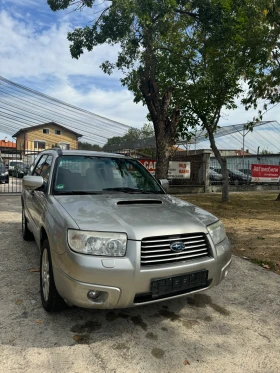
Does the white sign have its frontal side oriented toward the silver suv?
yes

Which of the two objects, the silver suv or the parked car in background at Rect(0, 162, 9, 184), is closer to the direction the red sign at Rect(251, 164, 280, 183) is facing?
the silver suv

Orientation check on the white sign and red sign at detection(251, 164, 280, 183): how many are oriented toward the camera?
2

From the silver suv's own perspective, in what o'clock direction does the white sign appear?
The white sign is roughly at 8 o'clock from the silver suv.

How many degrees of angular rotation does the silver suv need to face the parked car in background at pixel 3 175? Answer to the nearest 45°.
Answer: approximately 180°

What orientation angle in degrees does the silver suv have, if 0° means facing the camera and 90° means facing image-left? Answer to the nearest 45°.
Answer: approximately 315°
